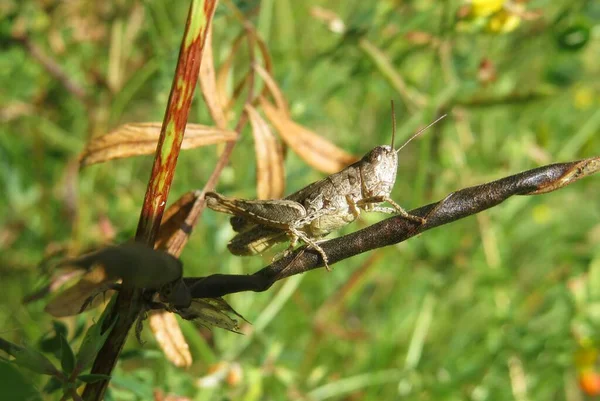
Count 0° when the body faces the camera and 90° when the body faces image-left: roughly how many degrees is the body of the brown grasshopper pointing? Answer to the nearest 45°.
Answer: approximately 270°
